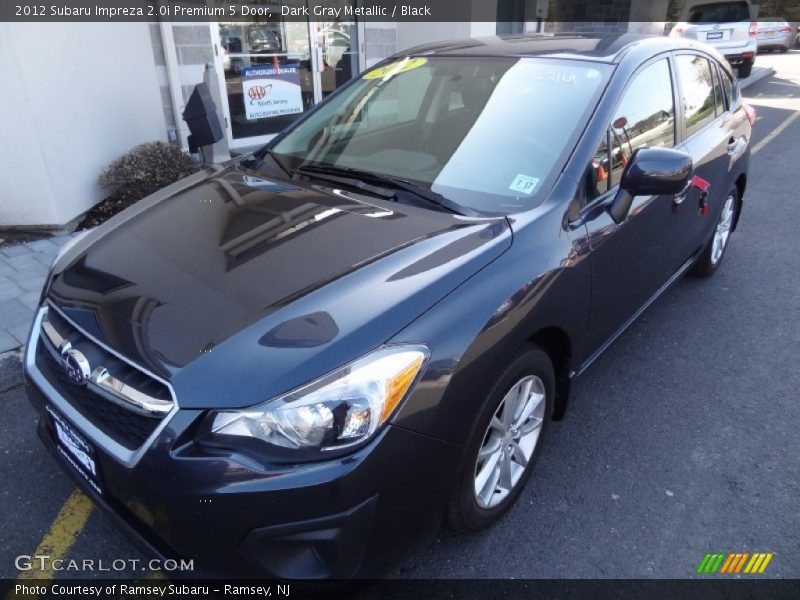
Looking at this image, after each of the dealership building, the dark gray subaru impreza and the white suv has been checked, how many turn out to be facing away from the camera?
1

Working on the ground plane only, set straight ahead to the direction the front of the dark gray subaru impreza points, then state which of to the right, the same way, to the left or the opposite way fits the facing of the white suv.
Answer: the opposite way

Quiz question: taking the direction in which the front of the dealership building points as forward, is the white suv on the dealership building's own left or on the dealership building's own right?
on the dealership building's own left

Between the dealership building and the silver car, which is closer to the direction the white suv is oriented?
the silver car

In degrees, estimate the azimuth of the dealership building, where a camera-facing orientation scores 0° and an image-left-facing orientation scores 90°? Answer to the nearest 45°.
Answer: approximately 315°

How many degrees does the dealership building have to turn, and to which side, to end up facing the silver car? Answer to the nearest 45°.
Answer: approximately 90° to its left

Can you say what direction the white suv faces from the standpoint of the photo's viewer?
facing away from the viewer

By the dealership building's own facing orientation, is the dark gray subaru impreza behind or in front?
in front

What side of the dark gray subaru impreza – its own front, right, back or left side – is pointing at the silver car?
back

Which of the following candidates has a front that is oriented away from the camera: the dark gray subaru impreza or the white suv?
the white suv

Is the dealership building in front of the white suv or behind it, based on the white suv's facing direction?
behind

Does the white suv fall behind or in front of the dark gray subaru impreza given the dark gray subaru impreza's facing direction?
behind
